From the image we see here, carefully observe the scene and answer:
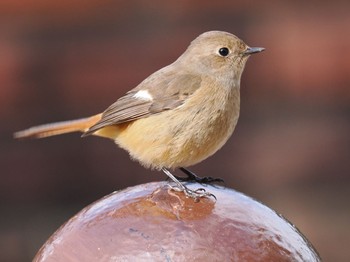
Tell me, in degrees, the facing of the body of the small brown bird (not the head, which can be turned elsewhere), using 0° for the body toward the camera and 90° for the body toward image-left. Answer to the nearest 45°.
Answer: approximately 270°
